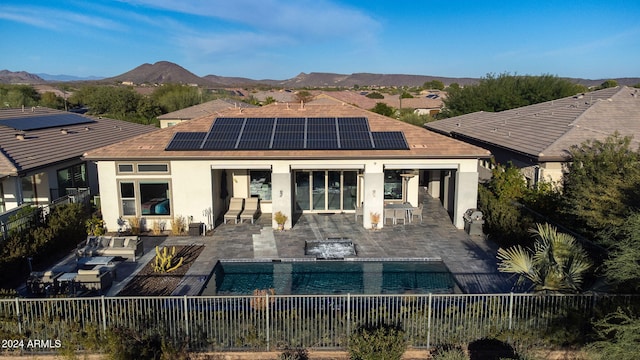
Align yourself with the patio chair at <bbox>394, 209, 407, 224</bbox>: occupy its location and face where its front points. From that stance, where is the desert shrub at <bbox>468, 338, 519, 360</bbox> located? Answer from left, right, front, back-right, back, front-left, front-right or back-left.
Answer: back

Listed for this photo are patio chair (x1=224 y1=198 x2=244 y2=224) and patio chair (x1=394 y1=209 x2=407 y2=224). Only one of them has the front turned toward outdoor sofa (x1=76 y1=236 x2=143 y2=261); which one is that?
patio chair (x1=224 y1=198 x2=244 y2=224)

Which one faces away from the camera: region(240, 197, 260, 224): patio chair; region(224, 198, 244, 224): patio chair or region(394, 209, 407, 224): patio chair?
region(394, 209, 407, 224): patio chair

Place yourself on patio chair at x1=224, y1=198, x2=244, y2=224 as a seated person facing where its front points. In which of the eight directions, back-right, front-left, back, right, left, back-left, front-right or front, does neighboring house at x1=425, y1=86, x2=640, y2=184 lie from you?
back-left

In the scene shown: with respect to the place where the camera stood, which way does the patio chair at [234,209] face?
facing the viewer and to the left of the viewer

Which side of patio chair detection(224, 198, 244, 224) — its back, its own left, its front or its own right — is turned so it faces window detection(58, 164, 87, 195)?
right

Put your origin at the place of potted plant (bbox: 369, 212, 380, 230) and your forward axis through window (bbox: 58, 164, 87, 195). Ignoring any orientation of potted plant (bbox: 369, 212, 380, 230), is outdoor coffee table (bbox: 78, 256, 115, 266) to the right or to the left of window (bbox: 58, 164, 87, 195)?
left

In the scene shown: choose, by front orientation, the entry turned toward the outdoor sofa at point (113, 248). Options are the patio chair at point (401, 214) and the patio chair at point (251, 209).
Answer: the patio chair at point (251, 209)

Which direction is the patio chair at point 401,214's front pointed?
away from the camera

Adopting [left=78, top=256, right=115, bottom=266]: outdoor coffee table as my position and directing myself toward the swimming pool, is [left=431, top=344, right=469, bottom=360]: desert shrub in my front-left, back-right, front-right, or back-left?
front-right

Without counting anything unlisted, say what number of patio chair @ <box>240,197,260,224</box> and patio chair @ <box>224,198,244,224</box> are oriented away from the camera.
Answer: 0

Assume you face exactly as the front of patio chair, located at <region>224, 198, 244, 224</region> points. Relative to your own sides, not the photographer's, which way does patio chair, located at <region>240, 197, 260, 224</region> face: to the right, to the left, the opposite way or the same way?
the same way

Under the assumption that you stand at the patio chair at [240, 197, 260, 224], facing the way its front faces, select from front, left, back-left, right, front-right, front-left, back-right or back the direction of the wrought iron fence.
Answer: front-left

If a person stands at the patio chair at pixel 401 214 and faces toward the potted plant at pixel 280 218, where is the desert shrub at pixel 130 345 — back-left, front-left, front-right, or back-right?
front-left

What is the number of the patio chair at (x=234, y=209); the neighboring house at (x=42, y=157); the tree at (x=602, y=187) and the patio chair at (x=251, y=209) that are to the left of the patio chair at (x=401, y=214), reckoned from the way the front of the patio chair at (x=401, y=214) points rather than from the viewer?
3
